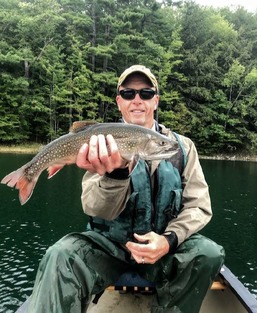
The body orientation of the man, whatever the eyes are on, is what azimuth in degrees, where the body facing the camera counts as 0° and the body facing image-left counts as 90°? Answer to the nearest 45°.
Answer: approximately 0°
